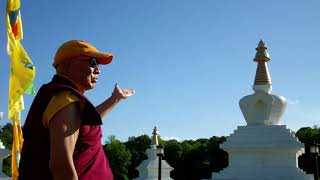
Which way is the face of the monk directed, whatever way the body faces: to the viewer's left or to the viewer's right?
to the viewer's right

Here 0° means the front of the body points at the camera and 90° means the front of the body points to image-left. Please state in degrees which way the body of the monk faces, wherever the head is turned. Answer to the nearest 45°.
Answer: approximately 270°

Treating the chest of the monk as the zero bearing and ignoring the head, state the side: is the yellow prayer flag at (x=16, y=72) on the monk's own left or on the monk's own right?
on the monk's own left

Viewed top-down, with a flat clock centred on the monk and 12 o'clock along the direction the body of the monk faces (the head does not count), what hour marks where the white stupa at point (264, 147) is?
The white stupa is roughly at 10 o'clock from the monk.

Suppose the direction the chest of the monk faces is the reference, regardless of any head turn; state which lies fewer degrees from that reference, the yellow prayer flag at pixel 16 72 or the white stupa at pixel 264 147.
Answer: the white stupa
